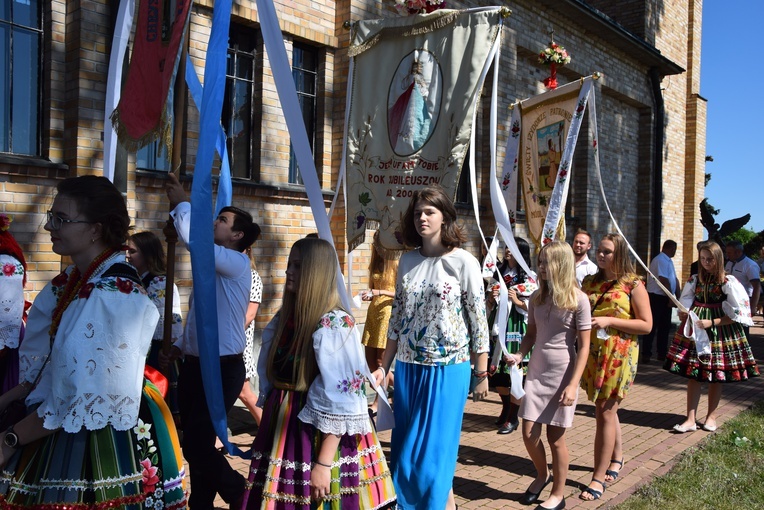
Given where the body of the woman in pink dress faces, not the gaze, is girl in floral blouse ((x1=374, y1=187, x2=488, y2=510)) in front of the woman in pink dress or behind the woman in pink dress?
in front

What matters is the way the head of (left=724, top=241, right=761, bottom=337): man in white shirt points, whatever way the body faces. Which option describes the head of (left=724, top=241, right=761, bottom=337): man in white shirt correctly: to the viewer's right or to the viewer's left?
to the viewer's left

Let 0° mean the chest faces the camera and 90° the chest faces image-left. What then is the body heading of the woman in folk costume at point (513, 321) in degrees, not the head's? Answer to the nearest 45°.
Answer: approximately 45°

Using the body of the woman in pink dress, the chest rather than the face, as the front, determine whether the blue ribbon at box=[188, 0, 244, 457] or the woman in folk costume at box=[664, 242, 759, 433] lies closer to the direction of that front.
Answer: the blue ribbon
